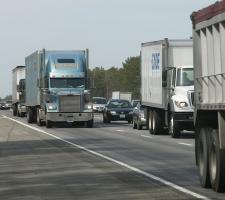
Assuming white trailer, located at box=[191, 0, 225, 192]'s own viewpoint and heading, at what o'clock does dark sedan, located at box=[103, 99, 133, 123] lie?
The dark sedan is roughly at 7 o'clock from the white trailer.

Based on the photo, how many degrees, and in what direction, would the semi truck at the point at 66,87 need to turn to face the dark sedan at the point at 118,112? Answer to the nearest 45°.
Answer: approximately 135° to its left

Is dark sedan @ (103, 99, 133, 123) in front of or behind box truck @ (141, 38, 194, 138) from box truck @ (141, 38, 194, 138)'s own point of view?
behind

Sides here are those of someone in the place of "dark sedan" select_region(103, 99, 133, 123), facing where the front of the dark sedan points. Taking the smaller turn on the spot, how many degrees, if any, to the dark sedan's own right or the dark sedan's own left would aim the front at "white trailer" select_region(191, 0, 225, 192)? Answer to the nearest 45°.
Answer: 0° — it already faces it

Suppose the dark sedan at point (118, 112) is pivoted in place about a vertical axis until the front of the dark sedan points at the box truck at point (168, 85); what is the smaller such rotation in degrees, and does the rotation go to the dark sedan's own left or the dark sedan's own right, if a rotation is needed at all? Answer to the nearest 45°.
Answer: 0° — it already faces it

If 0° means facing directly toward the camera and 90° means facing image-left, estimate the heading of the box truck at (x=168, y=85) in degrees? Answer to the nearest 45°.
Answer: approximately 0°

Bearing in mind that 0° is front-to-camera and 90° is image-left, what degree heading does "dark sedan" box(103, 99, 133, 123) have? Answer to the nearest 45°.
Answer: approximately 0°

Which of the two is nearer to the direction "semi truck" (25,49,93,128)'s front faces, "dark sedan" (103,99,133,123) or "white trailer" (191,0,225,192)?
the white trailer
